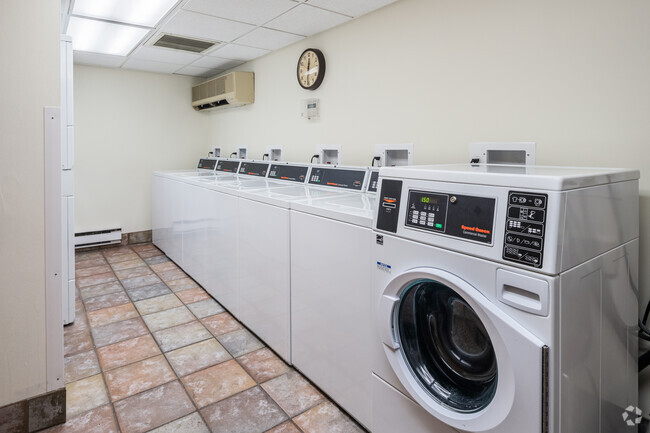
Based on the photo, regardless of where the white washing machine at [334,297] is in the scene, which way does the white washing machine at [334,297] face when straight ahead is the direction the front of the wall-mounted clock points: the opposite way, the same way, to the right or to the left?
the same way

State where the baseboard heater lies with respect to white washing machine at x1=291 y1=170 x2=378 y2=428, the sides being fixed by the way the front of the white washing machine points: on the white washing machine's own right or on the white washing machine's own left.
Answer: on the white washing machine's own right

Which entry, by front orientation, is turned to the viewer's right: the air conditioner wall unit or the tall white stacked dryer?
the tall white stacked dryer

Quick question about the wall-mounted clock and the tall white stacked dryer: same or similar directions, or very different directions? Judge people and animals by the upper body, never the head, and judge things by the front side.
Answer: very different directions

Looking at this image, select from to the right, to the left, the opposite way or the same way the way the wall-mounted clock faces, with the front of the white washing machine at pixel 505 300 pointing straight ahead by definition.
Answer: the same way

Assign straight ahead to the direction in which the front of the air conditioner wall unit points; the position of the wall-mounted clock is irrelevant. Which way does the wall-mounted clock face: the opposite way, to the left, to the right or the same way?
the same way

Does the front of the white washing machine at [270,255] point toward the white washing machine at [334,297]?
no

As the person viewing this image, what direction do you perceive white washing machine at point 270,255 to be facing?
facing the viewer and to the left of the viewer

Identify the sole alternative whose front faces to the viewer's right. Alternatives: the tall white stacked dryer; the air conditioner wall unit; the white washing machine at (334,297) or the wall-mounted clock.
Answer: the tall white stacked dryer
